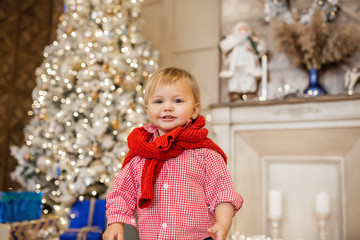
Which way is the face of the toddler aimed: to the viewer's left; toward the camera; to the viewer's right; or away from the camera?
toward the camera

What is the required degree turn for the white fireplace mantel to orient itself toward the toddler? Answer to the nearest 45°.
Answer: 0° — it already faces them

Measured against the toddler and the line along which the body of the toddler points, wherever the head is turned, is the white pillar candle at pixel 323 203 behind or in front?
behind

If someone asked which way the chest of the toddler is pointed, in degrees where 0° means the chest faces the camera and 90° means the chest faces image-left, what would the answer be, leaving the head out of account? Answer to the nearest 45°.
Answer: approximately 0°

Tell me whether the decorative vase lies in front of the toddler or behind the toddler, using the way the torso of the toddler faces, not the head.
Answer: behind

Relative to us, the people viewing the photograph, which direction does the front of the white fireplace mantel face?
facing the viewer

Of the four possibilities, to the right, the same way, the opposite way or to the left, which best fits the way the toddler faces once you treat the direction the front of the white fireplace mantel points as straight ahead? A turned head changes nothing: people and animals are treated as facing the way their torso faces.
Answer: the same way

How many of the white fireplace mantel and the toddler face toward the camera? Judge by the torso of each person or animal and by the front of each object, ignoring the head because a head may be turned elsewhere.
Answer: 2

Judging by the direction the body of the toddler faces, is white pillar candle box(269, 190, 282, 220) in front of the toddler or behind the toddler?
behind

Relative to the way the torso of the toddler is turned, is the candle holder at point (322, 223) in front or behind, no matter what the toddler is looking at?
behind

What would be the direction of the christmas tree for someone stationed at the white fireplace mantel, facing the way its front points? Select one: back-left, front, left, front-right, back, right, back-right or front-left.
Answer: right
